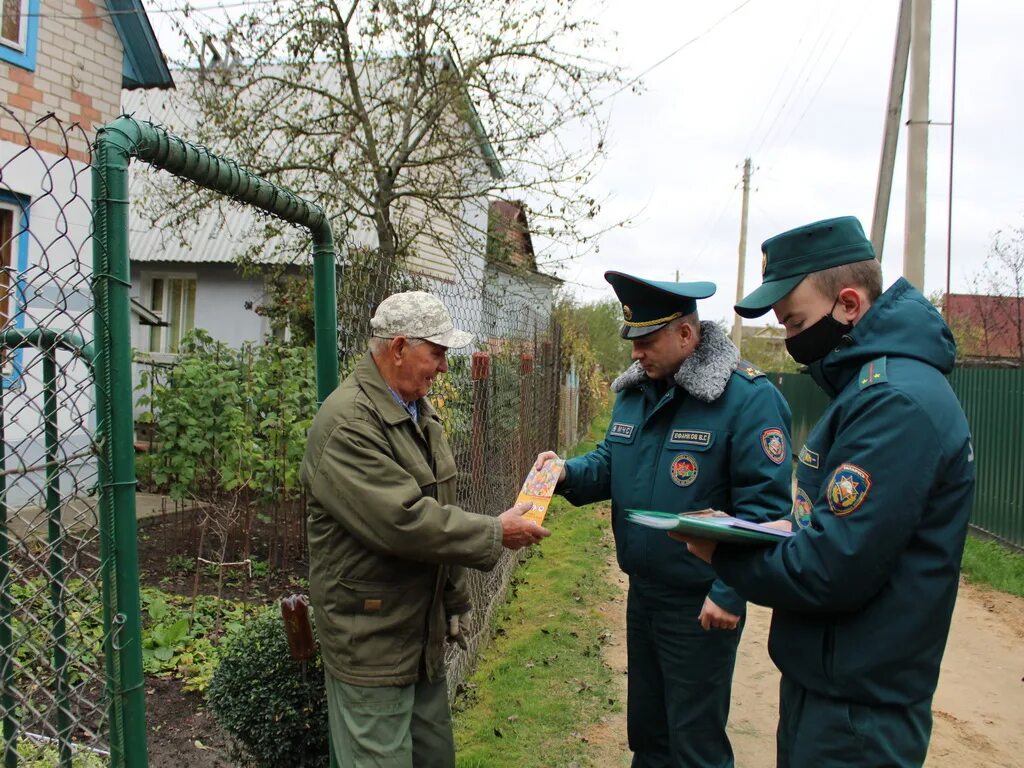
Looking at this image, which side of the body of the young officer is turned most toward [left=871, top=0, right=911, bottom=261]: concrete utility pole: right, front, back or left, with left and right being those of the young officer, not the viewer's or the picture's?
right

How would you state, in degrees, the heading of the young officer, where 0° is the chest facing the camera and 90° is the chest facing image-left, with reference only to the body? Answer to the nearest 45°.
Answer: approximately 90°

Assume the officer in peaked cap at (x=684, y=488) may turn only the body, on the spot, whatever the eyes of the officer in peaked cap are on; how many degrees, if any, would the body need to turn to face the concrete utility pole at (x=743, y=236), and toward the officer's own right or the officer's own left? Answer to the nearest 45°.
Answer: approximately 135° to the officer's own right

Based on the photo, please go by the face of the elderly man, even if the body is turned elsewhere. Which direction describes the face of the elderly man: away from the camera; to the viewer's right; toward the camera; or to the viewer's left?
to the viewer's right

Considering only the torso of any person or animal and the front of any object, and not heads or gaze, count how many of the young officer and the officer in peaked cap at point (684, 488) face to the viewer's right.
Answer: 0

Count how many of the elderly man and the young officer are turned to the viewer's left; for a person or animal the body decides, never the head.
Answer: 1

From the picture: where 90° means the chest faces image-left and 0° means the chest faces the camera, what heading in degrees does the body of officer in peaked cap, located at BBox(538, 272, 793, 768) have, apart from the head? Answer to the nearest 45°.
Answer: approximately 45°

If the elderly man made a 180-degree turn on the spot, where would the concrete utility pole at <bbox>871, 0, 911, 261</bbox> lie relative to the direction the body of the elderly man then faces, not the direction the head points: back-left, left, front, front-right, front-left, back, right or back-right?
back-right

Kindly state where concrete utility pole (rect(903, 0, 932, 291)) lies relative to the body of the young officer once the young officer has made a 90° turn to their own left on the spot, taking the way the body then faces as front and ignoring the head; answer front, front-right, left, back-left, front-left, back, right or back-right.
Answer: back

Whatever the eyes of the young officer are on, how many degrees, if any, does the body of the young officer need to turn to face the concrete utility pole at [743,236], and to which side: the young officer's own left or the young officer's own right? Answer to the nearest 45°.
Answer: approximately 90° to the young officer's own right

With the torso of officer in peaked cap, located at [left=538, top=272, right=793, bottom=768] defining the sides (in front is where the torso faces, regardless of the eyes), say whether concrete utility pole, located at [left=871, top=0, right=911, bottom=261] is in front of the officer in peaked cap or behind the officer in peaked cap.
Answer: behind

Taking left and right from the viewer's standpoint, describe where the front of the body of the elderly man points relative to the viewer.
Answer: facing to the right of the viewer

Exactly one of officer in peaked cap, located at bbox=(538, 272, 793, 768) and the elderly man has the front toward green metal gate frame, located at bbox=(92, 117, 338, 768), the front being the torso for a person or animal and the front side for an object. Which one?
the officer in peaked cap

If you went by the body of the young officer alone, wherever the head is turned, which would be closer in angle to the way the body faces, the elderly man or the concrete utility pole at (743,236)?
the elderly man

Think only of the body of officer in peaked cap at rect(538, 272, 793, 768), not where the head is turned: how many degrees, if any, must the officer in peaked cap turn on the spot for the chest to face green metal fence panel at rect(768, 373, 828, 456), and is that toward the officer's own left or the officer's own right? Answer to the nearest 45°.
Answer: approximately 135° to the officer's own right

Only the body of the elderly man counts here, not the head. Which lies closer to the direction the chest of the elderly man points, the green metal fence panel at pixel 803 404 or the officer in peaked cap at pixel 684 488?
the officer in peaked cap

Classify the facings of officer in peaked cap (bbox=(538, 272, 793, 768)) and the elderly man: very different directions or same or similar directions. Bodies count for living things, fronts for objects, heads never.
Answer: very different directions
